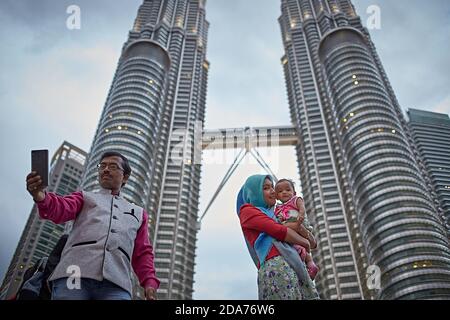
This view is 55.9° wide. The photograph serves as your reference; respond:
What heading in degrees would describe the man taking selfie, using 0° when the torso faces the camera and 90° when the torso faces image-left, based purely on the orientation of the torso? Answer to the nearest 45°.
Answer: approximately 0°

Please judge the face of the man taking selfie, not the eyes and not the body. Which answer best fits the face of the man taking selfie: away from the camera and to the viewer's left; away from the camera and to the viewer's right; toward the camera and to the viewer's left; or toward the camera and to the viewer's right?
toward the camera and to the viewer's left

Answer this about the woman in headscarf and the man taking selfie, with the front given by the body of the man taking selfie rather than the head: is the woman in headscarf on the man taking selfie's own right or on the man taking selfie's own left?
on the man taking selfie's own left
